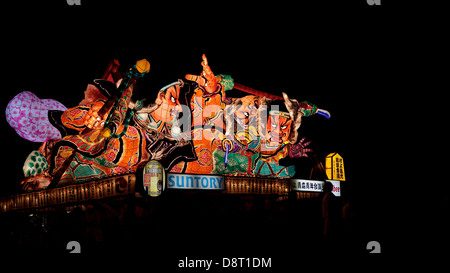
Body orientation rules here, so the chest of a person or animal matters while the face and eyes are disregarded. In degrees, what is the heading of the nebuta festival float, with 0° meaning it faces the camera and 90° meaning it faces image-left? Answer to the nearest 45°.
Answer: approximately 0°
